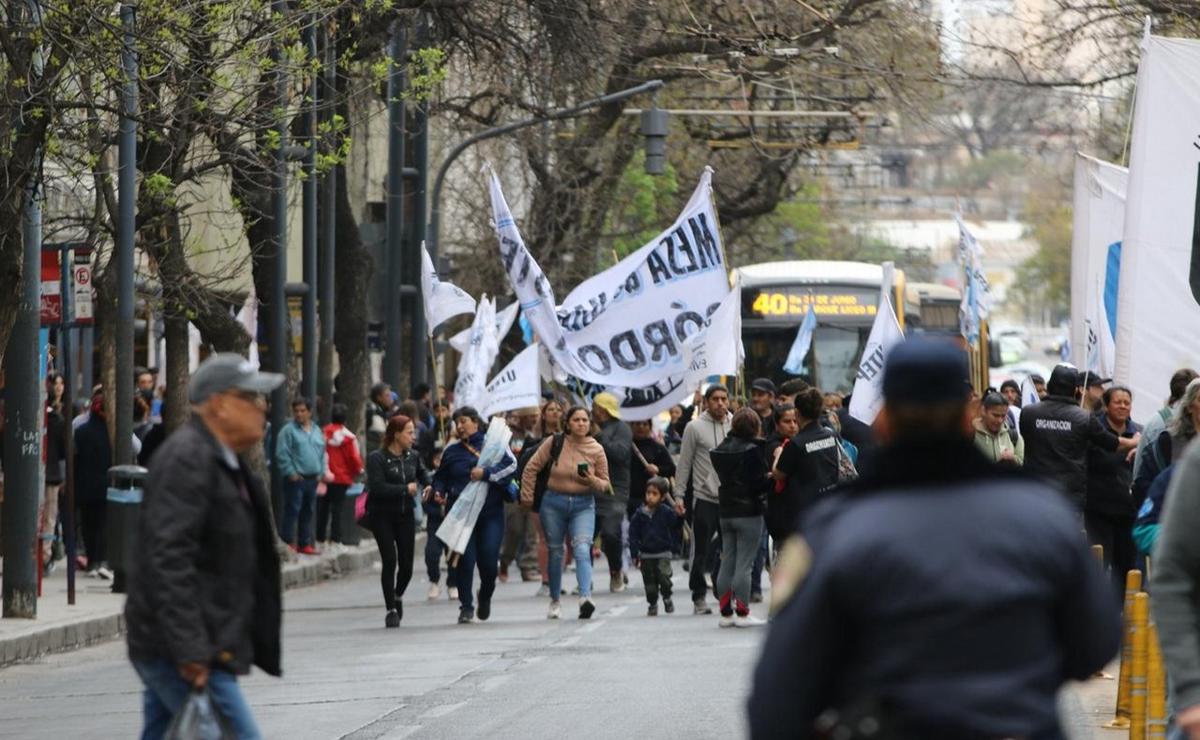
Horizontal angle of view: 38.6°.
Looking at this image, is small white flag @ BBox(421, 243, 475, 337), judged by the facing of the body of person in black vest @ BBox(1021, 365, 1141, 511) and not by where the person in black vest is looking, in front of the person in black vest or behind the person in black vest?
in front

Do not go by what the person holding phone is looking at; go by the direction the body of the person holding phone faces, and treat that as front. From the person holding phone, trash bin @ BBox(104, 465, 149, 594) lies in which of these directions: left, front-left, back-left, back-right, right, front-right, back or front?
right

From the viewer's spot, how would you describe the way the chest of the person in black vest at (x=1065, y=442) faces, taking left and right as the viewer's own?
facing away from the viewer

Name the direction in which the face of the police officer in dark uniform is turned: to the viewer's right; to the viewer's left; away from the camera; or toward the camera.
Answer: away from the camera

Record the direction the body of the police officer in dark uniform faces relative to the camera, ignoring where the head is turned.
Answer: away from the camera

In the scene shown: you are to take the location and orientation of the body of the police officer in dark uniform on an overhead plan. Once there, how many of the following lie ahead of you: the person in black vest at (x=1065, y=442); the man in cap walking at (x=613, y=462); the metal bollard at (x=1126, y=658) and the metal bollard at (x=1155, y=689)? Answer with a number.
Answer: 4

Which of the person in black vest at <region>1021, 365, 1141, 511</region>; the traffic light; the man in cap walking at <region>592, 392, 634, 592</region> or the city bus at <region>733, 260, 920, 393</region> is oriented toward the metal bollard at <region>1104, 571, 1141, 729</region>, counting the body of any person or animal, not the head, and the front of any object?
the city bus

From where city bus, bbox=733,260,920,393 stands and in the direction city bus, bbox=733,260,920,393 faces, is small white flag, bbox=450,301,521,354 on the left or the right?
on its right

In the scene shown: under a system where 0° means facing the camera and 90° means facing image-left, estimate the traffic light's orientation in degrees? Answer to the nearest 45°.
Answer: approximately 180°
